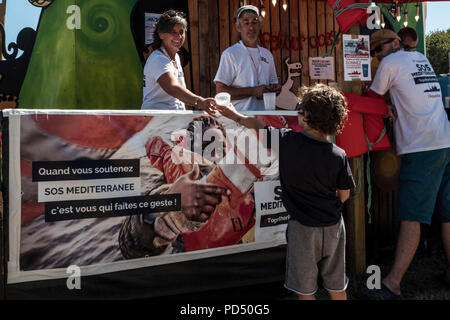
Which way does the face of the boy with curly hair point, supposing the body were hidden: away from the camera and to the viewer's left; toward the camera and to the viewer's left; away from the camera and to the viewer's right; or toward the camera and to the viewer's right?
away from the camera and to the viewer's left

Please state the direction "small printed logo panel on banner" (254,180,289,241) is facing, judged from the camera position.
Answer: facing the viewer

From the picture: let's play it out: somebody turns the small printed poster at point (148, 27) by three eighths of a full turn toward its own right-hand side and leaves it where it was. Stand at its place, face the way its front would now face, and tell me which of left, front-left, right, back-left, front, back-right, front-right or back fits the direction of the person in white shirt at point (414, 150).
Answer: back

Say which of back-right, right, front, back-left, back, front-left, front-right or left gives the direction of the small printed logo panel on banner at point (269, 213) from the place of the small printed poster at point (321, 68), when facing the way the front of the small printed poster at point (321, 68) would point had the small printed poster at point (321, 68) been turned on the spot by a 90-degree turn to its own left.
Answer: right

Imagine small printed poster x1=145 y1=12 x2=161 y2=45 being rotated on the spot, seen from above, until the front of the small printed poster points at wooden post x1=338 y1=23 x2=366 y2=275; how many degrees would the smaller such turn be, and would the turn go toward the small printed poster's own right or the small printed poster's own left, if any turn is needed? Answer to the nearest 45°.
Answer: approximately 45° to the small printed poster's own left

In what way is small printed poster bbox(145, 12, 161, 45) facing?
toward the camera

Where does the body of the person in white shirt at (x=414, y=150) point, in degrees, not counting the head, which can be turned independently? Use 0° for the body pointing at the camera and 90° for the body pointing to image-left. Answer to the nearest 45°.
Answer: approximately 135°

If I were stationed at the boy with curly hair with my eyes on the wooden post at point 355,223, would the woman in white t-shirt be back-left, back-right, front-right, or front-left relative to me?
front-left
